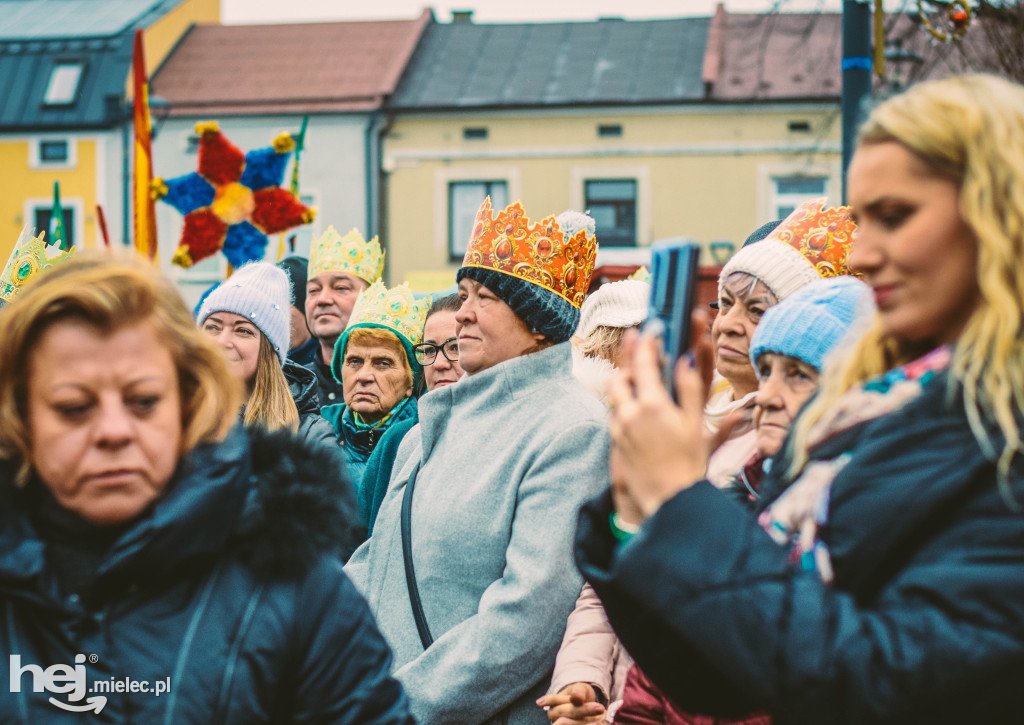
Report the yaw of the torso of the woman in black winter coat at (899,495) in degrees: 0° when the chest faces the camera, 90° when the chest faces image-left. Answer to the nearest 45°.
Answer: approximately 90°

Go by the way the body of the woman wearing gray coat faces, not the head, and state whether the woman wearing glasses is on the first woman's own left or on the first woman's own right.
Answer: on the first woman's own right

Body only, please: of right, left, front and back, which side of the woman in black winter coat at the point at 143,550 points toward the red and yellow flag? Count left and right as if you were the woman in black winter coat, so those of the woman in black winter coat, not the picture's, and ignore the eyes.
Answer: back

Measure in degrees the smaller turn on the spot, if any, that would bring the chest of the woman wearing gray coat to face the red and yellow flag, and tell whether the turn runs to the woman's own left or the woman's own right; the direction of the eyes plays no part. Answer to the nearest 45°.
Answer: approximately 90° to the woman's own right

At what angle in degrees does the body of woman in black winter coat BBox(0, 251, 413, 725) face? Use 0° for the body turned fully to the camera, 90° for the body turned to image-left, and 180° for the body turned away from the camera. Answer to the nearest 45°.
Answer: approximately 0°

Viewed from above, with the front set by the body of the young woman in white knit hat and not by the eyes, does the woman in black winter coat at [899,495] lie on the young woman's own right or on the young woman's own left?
on the young woman's own left

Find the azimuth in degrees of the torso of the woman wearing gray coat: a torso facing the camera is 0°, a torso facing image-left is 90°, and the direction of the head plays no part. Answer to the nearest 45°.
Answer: approximately 45°

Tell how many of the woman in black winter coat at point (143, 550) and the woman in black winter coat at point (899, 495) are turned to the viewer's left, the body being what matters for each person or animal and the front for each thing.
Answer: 1

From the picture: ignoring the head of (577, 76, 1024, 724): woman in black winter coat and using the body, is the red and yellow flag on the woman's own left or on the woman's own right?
on the woman's own right
